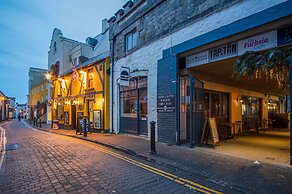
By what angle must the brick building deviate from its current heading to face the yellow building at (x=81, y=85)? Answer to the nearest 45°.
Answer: approximately 90° to its right

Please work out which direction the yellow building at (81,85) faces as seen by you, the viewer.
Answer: facing the viewer and to the left of the viewer

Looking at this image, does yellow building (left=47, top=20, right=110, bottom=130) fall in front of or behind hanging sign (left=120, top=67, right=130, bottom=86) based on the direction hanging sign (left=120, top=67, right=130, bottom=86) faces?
behind

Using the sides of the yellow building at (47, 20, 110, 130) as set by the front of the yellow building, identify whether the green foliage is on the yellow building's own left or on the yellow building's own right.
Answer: on the yellow building's own left

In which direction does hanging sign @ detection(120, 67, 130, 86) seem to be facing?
toward the camera

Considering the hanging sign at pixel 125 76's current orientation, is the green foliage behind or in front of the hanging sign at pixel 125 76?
in front
